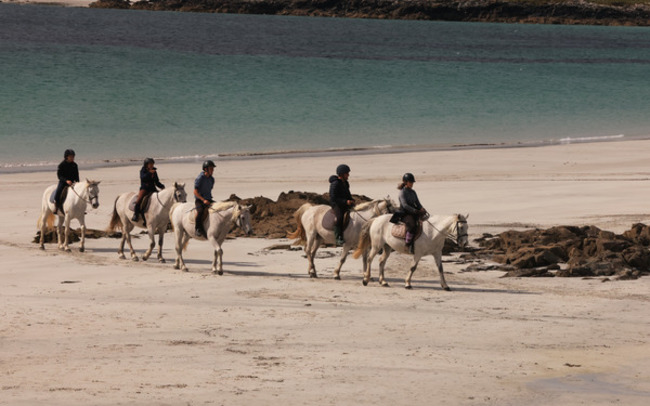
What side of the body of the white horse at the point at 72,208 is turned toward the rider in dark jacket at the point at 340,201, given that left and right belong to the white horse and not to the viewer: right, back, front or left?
front

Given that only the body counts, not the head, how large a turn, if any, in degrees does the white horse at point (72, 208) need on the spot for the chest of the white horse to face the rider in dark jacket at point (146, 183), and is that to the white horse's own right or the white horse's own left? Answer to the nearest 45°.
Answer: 0° — it already faces them

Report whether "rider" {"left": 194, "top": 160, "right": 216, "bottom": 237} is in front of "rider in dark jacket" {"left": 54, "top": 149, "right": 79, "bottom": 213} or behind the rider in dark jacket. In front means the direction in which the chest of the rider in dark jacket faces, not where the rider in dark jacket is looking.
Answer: in front

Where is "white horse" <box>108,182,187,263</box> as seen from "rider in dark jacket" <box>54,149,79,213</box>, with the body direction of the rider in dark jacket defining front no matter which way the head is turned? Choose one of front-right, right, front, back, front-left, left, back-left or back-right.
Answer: front

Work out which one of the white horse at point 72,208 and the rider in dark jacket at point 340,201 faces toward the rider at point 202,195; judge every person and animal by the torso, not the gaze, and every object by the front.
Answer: the white horse

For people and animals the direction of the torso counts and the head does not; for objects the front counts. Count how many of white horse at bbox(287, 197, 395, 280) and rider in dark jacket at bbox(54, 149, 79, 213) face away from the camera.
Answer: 0

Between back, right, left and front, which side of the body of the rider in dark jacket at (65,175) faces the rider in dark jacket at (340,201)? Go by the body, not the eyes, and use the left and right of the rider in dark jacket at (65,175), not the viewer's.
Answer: front

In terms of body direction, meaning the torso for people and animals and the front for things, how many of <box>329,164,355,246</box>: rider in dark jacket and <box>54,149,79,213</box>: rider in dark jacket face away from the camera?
0

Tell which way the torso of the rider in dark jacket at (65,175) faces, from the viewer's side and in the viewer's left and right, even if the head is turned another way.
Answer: facing the viewer and to the right of the viewer

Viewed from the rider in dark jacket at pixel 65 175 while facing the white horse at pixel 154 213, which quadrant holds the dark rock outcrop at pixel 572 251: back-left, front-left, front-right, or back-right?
front-left

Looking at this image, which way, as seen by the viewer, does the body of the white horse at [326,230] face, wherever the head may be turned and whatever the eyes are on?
to the viewer's right

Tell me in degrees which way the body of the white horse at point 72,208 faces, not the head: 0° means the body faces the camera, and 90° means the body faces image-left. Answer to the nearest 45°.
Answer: approximately 315°

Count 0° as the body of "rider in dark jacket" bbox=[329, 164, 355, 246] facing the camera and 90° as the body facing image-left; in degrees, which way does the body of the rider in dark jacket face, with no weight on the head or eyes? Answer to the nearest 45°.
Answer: approximately 270°

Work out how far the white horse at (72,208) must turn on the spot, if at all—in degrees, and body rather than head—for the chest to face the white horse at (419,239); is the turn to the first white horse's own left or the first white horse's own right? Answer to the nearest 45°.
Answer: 0° — it already faces it
